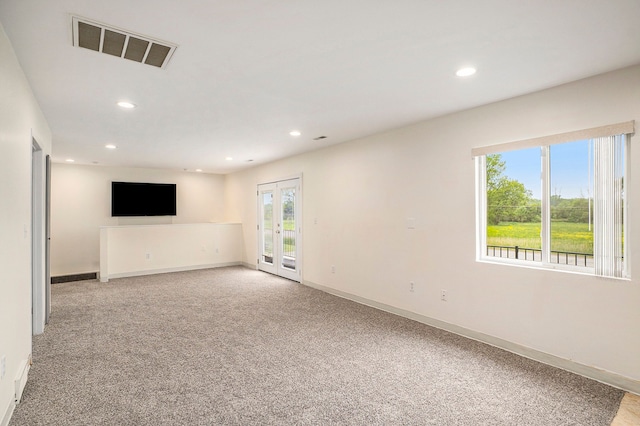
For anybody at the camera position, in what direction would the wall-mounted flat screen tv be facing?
facing the viewer

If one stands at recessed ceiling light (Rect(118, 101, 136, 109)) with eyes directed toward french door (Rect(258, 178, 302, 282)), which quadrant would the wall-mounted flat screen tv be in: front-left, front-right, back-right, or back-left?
front-left

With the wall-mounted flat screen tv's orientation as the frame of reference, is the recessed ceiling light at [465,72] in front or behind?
in front

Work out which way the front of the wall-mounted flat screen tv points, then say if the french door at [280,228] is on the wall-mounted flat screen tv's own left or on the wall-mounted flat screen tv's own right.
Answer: on the wall-mounted flat screen tv's own left

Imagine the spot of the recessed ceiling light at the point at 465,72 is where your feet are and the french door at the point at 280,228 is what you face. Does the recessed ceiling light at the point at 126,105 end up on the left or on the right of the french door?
left

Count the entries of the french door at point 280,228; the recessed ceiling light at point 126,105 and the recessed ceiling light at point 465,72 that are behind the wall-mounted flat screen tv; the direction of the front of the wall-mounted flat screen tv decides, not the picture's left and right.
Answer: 0

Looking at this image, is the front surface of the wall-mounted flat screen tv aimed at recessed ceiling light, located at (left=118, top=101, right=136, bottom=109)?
yes
